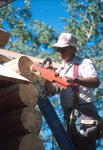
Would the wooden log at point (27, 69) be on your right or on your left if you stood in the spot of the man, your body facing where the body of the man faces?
on your right

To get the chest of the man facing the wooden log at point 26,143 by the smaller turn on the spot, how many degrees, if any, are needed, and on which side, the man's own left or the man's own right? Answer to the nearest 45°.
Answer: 0° — they already face it

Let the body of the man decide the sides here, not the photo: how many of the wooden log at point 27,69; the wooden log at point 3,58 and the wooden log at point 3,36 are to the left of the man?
0

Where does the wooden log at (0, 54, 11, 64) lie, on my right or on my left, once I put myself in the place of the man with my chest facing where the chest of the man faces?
on my right

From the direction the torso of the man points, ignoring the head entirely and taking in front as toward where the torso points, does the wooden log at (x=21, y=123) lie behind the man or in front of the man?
in front

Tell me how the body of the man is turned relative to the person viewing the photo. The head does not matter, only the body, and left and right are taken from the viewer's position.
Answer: facing the viewer and to the left of the viewer

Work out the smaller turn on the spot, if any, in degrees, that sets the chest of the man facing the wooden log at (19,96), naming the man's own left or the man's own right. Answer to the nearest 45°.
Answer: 0° — they already face it

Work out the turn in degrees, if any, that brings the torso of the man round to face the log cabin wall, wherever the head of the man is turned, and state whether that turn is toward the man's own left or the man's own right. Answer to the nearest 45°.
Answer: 0° — they already face it
